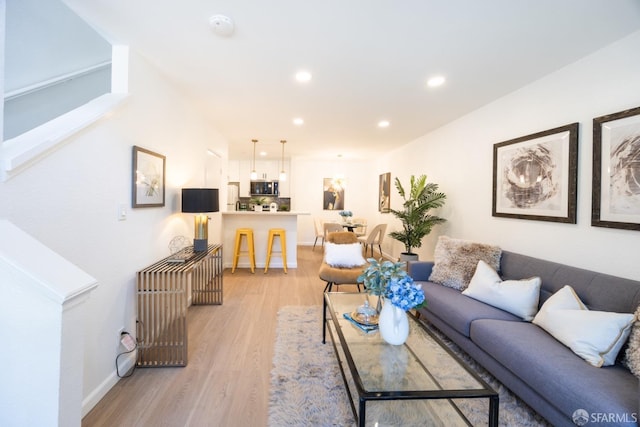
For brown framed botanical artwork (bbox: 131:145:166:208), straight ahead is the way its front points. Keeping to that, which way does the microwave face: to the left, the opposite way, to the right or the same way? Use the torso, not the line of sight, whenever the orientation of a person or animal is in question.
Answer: to the right

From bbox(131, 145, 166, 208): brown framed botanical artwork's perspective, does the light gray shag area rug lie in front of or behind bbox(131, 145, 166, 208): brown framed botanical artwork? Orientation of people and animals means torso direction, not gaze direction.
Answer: in front

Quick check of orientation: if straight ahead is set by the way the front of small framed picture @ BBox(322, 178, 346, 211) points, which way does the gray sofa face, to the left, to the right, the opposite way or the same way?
to the right

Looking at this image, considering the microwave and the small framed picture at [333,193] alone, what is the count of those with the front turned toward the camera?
2

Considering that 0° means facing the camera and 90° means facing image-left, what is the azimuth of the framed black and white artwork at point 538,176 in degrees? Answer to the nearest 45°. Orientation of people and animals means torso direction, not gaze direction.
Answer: approximately 45°

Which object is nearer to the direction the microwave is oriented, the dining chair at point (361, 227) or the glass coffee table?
the glass coffee table

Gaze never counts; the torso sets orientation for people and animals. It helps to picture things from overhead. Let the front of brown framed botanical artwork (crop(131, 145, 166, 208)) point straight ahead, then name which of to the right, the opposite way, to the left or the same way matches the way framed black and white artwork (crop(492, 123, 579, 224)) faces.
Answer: the opposite way

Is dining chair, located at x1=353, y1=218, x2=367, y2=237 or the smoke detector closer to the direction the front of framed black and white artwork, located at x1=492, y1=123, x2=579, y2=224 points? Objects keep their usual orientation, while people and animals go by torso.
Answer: the smoke detector

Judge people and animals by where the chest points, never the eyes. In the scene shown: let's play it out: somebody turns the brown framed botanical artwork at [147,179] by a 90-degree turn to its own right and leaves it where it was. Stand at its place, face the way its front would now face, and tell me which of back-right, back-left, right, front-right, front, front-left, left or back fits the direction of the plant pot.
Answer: back-left

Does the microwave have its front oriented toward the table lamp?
yes

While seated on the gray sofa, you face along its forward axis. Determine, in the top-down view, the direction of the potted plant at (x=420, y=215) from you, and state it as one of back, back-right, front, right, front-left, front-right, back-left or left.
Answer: right

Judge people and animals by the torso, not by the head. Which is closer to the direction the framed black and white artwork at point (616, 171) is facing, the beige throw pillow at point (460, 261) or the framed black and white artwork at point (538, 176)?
the beige throw pillow

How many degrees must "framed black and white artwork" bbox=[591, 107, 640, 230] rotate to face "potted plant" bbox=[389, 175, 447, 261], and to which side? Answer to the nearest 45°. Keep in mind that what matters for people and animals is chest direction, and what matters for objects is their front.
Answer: approximately 90° to its right

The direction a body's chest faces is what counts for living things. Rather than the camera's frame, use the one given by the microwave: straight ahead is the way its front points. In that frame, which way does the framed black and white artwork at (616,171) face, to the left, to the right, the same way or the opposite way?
to the right

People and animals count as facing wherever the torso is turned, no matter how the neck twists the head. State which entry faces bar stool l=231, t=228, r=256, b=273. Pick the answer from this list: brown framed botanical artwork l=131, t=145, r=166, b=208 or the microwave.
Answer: the microwave

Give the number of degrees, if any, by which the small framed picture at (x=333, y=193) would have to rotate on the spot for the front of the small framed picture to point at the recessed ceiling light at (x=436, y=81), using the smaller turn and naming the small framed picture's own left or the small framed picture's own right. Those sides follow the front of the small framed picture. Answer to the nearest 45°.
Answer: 0° — it already faces it

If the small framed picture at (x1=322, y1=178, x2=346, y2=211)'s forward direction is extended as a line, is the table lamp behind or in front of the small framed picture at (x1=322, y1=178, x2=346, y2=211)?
in front

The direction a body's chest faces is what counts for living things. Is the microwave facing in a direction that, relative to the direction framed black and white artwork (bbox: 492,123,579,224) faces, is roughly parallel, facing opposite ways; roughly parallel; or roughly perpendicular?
roughly perpendicular
